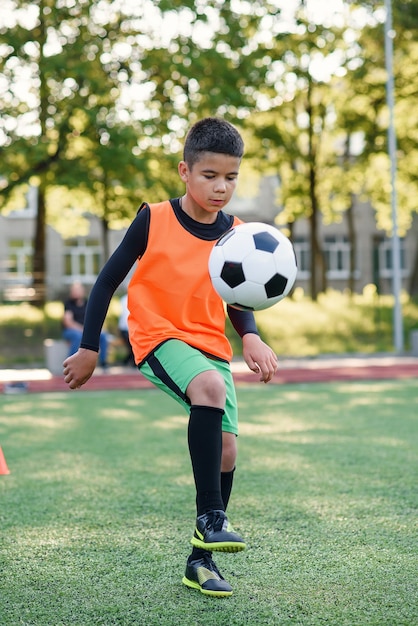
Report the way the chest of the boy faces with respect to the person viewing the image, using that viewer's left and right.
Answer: facing the viewer and to the right of the viewer

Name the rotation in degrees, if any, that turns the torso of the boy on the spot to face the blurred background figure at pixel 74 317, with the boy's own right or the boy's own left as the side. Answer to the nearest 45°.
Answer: approximately 135° to the boy's own left

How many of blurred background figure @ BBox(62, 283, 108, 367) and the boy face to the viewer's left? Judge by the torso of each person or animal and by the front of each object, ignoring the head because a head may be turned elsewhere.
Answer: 0

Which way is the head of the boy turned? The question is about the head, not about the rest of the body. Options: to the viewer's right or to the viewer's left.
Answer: to the viewer's right

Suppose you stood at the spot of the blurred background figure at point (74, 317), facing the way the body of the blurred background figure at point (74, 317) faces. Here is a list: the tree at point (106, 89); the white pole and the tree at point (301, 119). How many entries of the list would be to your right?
0

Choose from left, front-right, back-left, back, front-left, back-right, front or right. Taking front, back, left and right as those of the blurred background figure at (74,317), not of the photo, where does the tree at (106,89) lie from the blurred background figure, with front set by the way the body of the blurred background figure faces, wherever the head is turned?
back-left

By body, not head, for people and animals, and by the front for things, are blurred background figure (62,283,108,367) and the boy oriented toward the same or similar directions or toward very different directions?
same or similar directions

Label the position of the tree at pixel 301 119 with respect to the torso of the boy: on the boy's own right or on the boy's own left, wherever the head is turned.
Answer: on the boy's own left

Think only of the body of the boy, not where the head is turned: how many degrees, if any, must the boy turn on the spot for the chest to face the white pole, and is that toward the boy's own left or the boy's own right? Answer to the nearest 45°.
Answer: approximately 135° to the boy's own left
